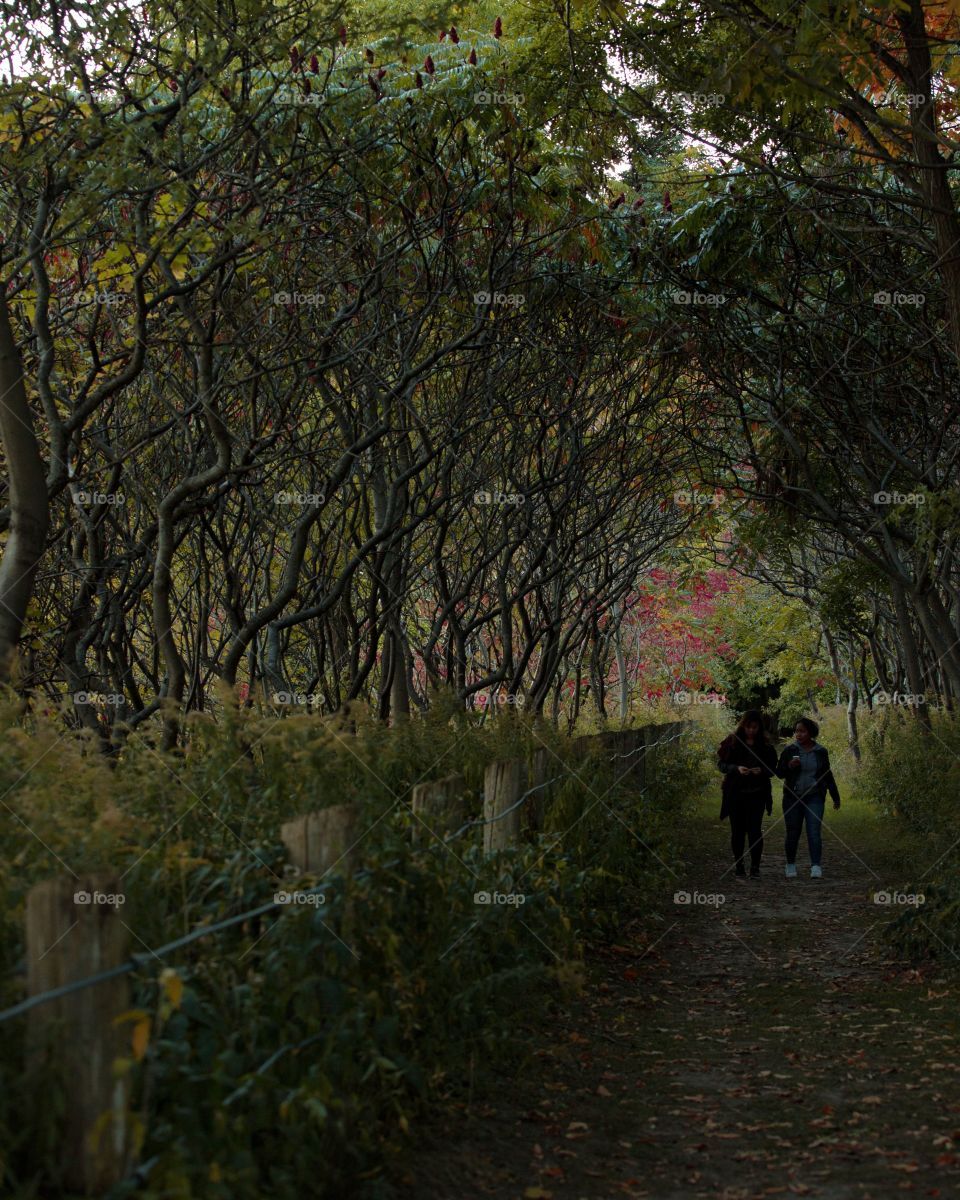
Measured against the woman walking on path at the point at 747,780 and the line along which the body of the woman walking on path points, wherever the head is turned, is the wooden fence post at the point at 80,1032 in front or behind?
in front

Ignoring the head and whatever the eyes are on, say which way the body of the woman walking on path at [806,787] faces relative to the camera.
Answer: toward the camera

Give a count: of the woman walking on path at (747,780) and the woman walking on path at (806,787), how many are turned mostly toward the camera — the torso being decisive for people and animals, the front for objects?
2

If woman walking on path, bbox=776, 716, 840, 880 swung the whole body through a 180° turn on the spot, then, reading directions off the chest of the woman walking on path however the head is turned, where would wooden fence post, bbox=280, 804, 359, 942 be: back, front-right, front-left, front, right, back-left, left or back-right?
back

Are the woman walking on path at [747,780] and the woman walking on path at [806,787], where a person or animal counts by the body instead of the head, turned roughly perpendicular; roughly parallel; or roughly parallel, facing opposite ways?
roughly parallel

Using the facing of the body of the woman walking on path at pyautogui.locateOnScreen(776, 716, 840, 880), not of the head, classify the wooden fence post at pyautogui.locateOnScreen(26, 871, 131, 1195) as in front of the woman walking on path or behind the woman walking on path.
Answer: in front
